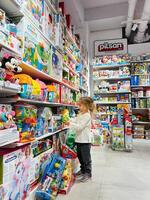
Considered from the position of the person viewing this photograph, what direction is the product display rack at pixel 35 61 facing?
facing to the right of the viewer

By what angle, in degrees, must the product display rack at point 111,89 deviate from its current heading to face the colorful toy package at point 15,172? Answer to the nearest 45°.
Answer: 0° — it already faces it

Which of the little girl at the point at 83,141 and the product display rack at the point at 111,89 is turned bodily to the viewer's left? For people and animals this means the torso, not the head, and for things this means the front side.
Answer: the little girl

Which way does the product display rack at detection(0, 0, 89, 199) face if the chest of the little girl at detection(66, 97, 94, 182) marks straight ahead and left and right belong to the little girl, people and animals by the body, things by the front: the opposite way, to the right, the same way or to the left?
the opposite way

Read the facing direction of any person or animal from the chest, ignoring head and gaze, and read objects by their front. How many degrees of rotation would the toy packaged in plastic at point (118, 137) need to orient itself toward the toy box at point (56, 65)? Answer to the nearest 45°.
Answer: approximately 45° to its right

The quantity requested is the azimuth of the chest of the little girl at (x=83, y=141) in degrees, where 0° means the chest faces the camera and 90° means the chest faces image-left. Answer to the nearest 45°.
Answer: approximately 90°

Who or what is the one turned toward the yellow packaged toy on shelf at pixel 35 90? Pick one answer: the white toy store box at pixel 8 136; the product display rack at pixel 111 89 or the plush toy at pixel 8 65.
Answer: the product display rack
